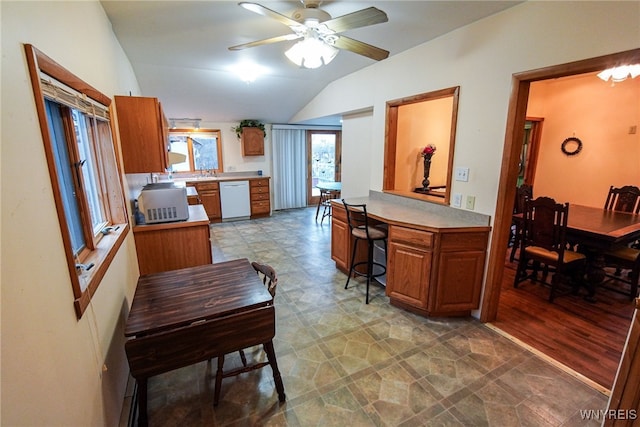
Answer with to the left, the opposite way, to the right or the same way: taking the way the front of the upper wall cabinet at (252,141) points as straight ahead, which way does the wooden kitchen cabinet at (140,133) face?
to the left

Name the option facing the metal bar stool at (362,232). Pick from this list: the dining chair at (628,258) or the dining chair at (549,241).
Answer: the dining chair at (628,258)

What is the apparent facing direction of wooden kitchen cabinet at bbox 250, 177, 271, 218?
toward the camera

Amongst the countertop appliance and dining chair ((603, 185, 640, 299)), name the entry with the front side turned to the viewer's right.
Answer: the countertop appliance

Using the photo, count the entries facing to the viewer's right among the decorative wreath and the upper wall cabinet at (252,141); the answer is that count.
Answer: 0

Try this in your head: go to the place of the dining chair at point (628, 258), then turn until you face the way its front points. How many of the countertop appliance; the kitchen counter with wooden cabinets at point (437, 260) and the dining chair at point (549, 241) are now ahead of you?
3

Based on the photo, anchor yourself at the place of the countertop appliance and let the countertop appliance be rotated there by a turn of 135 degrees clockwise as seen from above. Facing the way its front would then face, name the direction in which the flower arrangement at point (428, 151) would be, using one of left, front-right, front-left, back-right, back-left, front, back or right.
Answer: back-left

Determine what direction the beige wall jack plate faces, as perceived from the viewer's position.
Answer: facing the viewer and to the left of the viewer

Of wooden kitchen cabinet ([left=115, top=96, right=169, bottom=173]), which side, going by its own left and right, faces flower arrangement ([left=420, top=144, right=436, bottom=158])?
front

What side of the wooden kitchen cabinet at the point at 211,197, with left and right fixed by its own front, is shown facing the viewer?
front

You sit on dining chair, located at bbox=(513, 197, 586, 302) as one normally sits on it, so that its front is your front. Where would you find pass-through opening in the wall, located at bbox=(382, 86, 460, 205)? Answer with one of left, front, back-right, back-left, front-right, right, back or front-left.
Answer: back-left

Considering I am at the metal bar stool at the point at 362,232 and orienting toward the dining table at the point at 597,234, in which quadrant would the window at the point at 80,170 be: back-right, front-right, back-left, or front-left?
back-right

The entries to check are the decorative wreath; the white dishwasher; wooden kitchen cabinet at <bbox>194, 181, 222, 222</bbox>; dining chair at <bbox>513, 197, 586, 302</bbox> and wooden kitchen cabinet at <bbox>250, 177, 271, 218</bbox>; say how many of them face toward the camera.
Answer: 4

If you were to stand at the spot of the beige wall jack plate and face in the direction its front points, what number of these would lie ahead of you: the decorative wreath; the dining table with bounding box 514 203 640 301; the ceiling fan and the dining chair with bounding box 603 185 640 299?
1
